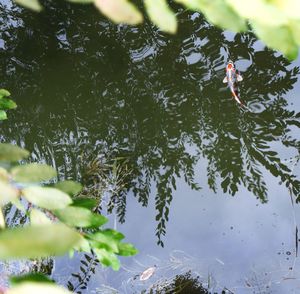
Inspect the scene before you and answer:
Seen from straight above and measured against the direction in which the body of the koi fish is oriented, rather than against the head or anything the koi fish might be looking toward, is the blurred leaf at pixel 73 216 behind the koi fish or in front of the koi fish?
behind

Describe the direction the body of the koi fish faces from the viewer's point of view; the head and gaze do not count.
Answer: away from the camera

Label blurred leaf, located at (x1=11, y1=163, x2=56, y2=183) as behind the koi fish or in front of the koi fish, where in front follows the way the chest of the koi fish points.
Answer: behind

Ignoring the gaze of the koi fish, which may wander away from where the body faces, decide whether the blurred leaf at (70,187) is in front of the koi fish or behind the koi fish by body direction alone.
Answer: behind
